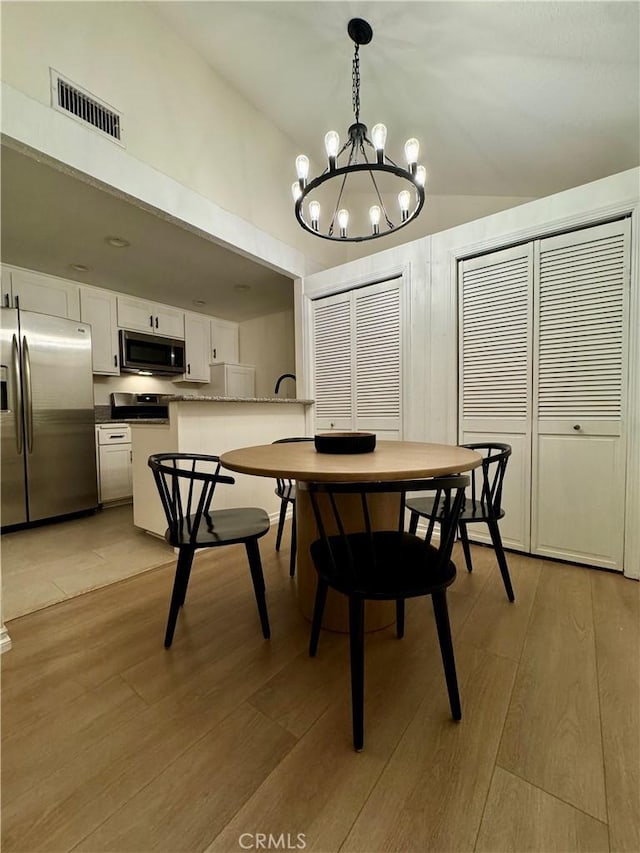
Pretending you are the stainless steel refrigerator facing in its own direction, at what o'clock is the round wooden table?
The round wooden table is roughly at 1 o'clock from the stainless steel refrigerator.

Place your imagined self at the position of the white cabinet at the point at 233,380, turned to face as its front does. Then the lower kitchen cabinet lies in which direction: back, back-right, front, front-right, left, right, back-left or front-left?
right

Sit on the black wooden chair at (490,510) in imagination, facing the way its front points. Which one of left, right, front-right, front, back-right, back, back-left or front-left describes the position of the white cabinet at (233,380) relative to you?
front-right

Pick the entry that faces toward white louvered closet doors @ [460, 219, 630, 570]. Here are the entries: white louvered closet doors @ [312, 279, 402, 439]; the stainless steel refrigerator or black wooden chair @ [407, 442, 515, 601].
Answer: the stainless steel refrigerator

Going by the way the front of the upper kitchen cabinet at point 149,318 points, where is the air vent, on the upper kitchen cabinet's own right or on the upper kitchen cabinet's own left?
on the upper kitchen cabinet's own right

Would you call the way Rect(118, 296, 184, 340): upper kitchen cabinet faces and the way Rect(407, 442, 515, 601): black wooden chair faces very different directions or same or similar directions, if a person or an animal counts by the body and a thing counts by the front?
very different directions

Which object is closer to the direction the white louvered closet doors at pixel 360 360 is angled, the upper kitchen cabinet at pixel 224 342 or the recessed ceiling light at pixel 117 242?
the recessed ceiling light

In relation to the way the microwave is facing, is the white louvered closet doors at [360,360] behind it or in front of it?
in front

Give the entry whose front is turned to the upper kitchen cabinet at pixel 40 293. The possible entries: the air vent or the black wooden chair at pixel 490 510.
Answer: the black wooden chair
